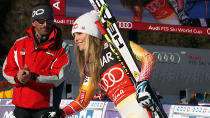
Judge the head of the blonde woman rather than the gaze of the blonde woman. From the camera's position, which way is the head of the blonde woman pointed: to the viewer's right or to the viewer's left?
to the viewer's left

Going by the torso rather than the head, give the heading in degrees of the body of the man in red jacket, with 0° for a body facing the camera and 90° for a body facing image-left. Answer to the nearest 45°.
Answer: approximately 0°
